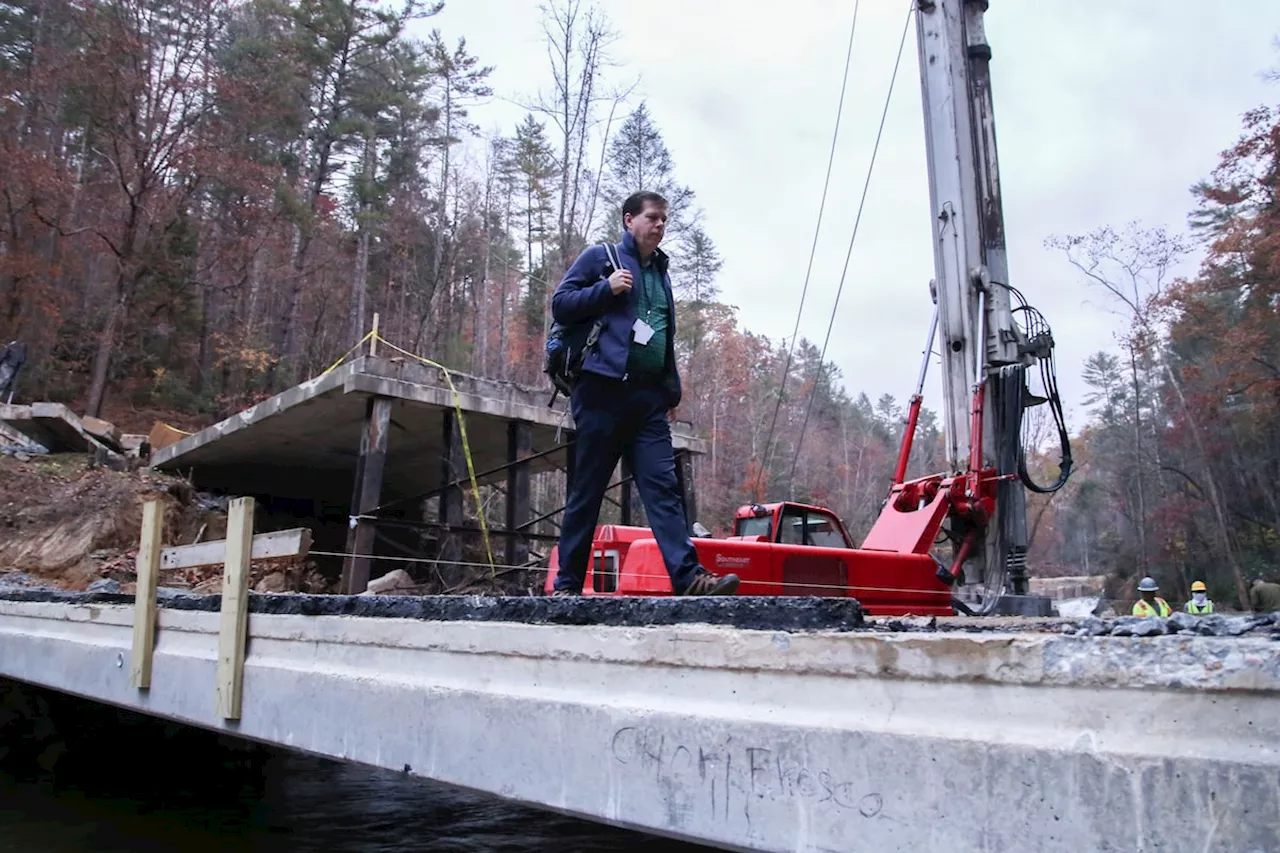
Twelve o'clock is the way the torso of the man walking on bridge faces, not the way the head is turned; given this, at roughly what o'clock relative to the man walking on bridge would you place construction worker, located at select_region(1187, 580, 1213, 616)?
The construction worker is roughly at 9 o'clock from the man walking on bridge.

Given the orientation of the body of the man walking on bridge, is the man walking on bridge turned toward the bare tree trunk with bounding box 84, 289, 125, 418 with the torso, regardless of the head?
no

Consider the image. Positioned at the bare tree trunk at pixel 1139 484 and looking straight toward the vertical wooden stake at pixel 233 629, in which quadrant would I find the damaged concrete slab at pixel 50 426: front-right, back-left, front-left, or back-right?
front-right

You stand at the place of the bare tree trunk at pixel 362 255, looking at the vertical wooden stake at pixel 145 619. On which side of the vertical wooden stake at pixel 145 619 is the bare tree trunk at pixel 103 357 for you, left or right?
right

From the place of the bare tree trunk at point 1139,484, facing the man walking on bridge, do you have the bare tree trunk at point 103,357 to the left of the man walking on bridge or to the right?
right

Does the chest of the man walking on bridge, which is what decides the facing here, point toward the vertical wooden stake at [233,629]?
no

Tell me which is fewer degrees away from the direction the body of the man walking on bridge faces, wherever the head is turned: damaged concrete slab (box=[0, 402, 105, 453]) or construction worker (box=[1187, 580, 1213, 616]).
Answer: the construction worker

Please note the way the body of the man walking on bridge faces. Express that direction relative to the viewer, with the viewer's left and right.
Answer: facing the viewer and to the right of the viewer

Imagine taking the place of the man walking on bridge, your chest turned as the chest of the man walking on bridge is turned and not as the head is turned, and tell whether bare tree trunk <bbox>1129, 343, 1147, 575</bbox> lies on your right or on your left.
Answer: on your left

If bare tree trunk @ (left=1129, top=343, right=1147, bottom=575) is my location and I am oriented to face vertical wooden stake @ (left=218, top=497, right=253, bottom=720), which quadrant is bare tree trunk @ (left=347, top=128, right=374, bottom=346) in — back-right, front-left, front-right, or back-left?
front-right

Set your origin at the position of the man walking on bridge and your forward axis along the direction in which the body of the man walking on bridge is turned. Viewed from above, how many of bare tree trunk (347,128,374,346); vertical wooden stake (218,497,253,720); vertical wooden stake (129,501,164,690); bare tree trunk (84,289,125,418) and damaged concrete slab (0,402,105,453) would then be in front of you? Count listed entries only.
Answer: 0

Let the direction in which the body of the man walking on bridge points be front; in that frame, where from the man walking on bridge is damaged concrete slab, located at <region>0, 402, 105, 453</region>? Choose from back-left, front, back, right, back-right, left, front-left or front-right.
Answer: back

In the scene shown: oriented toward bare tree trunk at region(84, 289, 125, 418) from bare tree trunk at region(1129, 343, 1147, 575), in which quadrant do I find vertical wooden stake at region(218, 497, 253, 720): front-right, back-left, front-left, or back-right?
front-left
